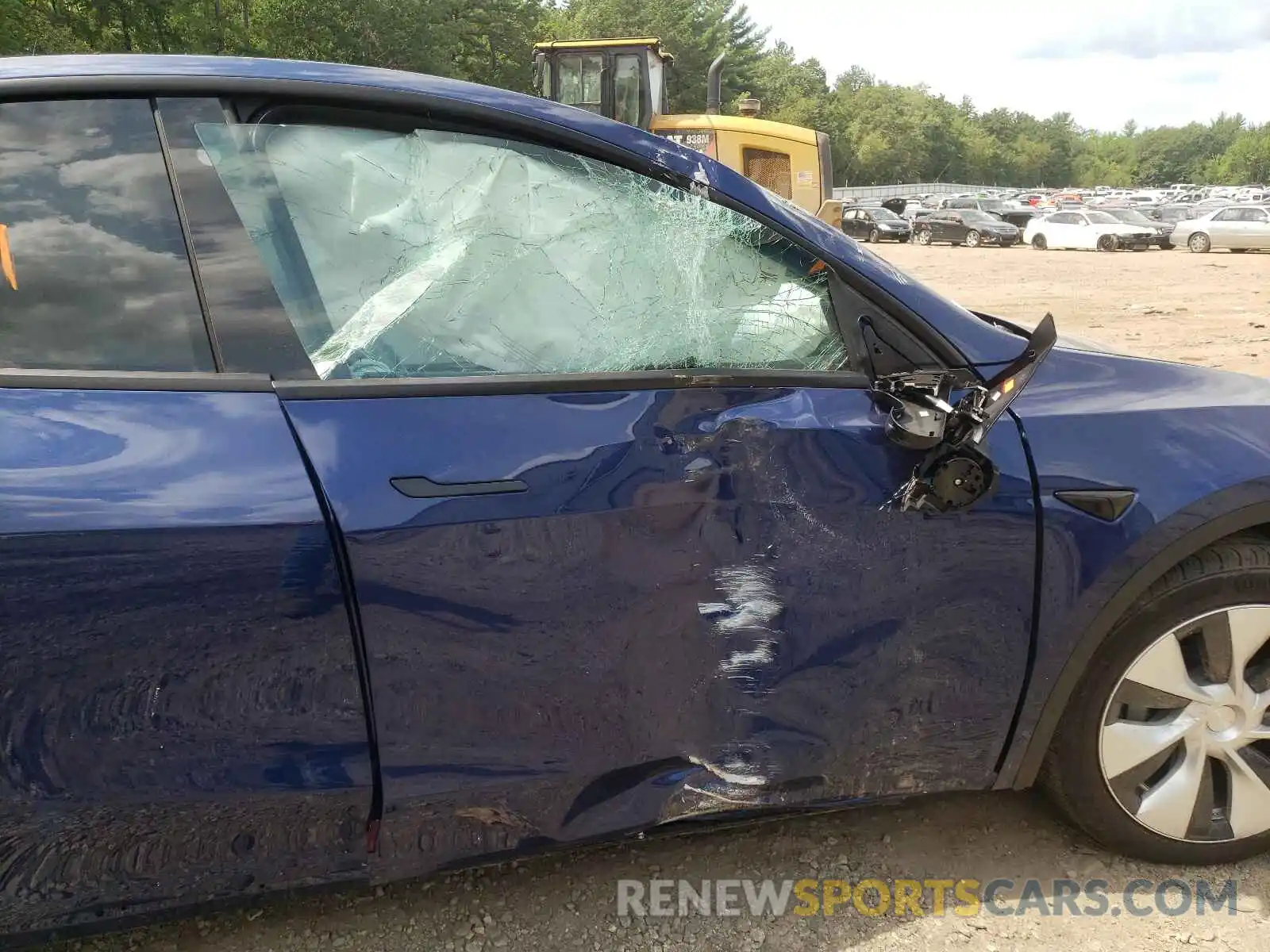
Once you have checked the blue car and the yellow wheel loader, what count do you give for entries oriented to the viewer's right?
1

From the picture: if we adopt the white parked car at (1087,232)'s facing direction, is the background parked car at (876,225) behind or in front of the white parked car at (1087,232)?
behind

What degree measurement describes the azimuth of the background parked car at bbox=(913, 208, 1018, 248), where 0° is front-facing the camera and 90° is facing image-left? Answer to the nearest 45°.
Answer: approximately 315°

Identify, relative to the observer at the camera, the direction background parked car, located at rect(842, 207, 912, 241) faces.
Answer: facing the viewer and to the right of the viewer

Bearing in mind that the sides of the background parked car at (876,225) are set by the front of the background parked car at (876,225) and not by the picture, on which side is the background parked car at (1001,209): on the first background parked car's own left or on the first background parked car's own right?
on the first background parked car's own left

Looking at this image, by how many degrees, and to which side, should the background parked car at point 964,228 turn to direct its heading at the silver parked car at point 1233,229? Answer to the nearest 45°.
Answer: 0° — it already faces it

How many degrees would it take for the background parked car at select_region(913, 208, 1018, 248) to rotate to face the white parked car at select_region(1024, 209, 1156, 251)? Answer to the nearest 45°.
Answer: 0° — it already faces it

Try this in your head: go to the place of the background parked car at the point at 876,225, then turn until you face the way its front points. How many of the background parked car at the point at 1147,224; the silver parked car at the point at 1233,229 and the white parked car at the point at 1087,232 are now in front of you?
3

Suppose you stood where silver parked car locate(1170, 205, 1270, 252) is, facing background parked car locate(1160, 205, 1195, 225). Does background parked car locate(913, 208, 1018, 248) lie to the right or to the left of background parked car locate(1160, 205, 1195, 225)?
left

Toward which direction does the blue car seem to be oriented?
to the viewer's right

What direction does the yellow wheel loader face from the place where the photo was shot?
facing to the left of the viewer
